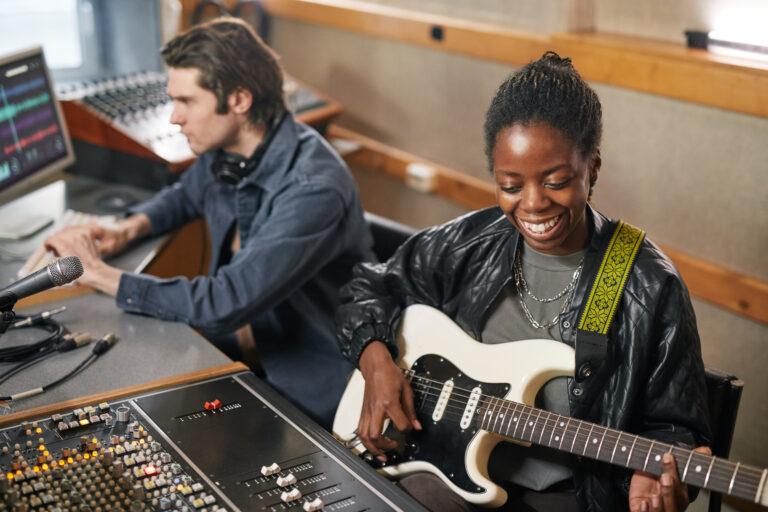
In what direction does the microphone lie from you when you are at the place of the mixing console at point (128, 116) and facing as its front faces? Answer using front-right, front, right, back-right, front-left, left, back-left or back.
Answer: front-right

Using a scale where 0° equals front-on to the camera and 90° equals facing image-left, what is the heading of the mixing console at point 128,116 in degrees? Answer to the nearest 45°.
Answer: approximately 315°

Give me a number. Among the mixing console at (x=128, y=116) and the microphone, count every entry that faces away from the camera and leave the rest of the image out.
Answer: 0

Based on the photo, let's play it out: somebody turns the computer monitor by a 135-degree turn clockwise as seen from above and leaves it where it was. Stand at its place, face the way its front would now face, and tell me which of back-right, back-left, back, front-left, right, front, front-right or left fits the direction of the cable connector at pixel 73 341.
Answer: left

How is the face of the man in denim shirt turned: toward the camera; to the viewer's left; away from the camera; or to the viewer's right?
to the viewer's left

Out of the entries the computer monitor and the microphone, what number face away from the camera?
0

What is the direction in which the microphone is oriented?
to the viewer's right

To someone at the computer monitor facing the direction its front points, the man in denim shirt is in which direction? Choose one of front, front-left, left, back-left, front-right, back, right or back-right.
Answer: front
